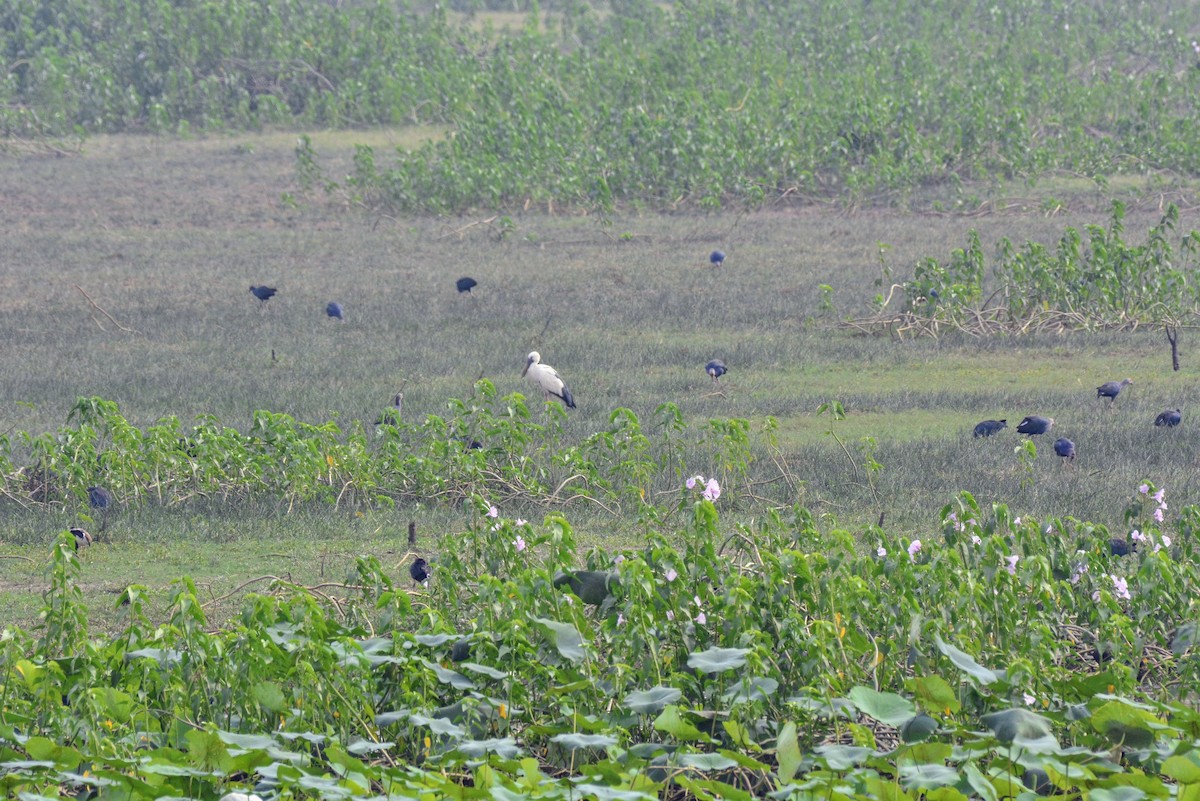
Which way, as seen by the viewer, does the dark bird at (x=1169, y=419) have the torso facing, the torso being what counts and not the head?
to the viewer's left

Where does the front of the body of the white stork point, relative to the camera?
to the viewer's left

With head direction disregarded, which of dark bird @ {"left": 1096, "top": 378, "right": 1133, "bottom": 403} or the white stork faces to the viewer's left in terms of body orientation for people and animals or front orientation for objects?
the white stork

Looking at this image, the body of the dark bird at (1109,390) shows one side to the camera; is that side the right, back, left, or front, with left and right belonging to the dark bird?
right
